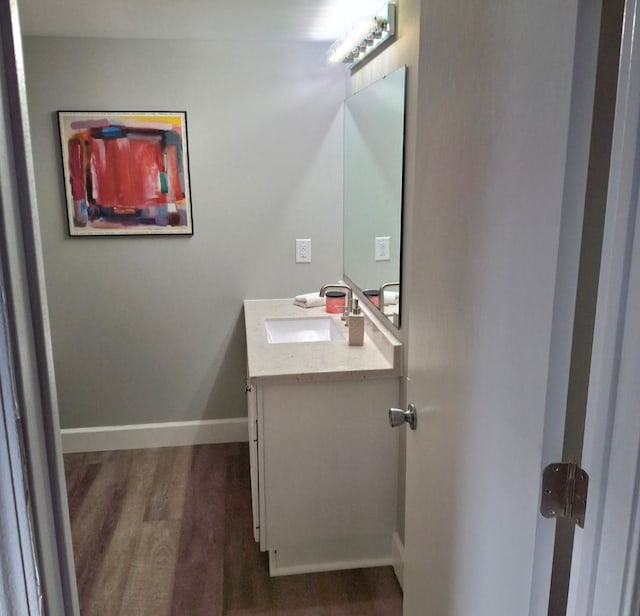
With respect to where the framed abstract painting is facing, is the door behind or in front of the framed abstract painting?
in front

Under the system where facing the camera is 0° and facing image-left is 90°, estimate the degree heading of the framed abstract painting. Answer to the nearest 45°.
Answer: approximately 0°

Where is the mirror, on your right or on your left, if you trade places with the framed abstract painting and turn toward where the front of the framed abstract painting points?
on your left

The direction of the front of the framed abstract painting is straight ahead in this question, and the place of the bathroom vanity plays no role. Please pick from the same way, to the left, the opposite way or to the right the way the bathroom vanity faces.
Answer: to the right

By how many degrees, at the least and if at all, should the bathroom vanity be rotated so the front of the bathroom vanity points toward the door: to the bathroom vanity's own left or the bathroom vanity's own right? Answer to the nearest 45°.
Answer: approximately 90° to the bathroom vanity's own left

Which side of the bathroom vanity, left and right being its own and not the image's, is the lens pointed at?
left

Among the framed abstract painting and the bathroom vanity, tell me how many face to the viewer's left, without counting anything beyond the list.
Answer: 1

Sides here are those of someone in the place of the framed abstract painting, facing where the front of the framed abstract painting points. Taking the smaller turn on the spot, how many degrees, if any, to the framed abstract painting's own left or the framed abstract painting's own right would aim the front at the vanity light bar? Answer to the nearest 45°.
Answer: approximately 45° to the framed abstract painting's own left

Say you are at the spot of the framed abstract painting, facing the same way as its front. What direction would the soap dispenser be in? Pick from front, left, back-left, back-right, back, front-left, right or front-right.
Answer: front-left
